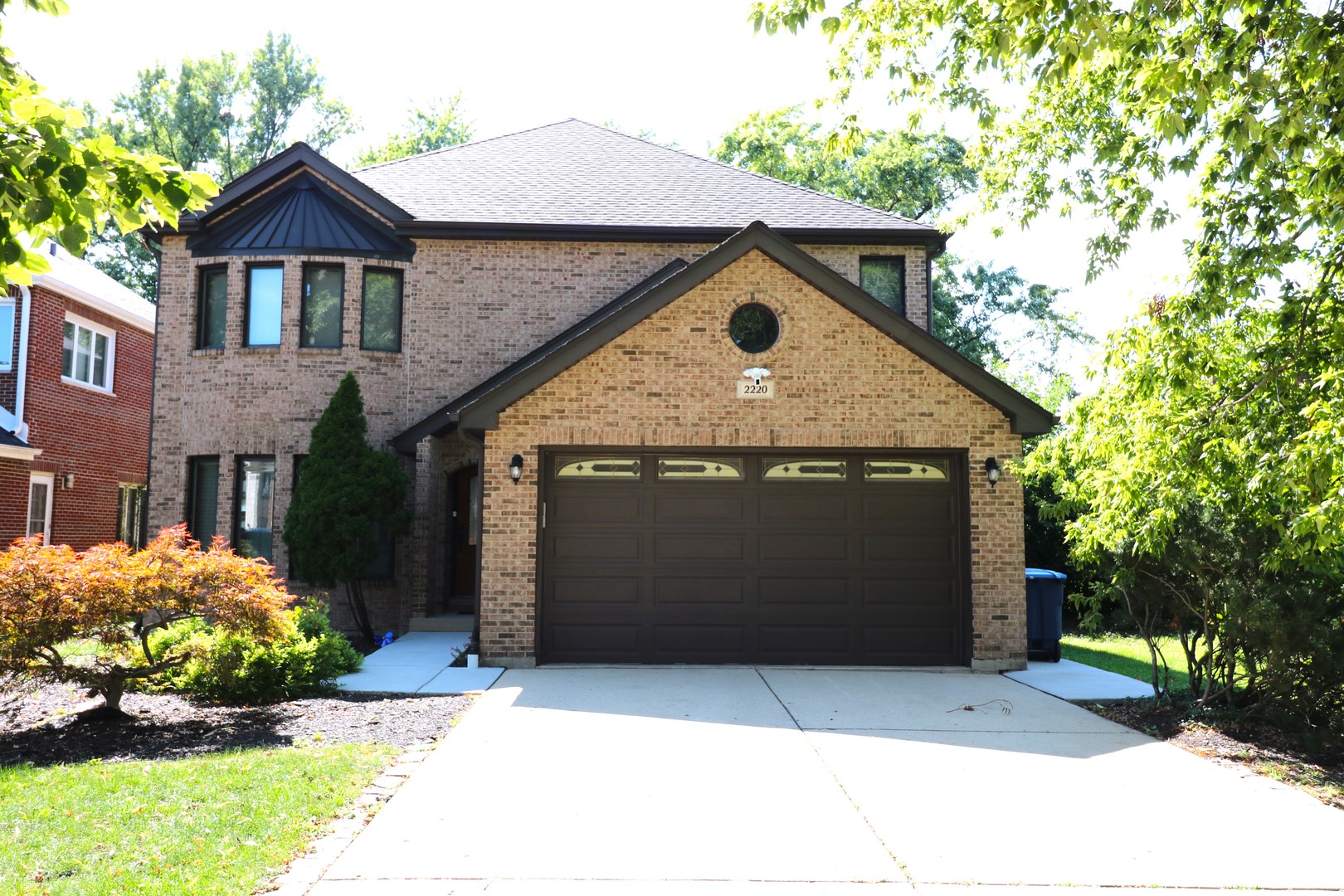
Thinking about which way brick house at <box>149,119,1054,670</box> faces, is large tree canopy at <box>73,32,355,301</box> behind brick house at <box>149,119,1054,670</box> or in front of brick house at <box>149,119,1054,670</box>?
behind

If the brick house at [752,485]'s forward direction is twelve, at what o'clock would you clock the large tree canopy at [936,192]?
The large tree canopy is roughly at 7 o'clock from the brick house.

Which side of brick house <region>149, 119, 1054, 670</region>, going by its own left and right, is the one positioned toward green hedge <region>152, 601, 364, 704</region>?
front

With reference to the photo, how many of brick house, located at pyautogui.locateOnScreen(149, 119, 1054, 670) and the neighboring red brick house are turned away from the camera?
0

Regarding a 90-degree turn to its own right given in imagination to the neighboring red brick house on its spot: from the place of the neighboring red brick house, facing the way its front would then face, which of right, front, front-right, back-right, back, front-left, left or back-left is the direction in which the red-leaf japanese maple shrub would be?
back-left

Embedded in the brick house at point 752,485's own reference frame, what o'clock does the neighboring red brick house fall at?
The neighboring red brick house is roughly at 4 o'clock from the brick house.

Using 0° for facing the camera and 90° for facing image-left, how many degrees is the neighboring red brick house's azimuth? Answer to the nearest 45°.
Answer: approximately 45°

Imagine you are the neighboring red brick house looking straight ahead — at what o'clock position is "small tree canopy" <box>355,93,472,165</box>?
The small tree canopy is roughly at 6 o'clock from the neighboring red brick house.

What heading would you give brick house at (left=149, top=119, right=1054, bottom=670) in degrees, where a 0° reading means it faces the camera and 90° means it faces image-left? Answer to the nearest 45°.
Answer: approximately 0°

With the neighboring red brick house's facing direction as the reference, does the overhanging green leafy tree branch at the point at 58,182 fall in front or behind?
in front

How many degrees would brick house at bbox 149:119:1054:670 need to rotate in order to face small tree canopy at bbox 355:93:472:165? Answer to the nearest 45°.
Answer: approximately 180°

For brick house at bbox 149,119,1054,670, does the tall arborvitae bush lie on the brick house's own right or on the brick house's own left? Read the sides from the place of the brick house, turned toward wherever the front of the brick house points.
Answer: on the brick house's own right

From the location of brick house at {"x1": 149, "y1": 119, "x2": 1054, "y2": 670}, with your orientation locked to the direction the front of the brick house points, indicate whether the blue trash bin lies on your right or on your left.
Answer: on your left

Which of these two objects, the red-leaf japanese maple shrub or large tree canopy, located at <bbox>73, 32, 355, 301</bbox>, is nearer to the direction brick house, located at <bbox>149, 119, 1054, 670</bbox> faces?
the red-leaf japanese maple shrub
